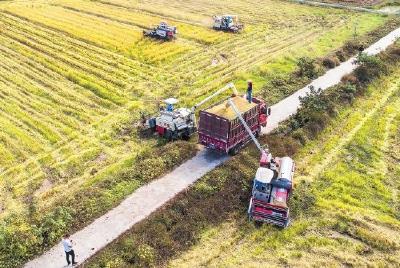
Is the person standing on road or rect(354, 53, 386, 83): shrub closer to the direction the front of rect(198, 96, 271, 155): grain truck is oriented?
the shrub

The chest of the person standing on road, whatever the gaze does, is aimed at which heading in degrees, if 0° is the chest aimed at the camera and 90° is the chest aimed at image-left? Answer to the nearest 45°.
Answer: approximately 225°

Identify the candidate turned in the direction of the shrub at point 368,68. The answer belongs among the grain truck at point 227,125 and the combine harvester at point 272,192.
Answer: the grain truck

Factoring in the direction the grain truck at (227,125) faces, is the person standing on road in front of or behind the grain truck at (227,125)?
behind

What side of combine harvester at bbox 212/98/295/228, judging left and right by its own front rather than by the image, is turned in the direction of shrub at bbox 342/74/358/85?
back

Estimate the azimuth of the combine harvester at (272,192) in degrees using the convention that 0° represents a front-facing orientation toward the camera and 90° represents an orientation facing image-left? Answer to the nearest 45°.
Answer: approximately 0°

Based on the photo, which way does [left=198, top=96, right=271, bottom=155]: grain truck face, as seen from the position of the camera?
facing away from the viewer and to the right of the viewer

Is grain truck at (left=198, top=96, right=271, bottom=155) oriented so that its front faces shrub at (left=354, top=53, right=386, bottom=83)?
yes

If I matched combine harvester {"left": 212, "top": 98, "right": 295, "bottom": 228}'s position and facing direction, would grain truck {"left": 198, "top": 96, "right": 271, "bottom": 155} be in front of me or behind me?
behind

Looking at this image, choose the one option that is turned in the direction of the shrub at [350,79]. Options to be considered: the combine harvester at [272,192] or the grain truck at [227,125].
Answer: the grain truck

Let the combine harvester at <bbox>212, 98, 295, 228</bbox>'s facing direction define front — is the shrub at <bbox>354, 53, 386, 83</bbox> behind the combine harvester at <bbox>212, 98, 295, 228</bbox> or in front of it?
behind
